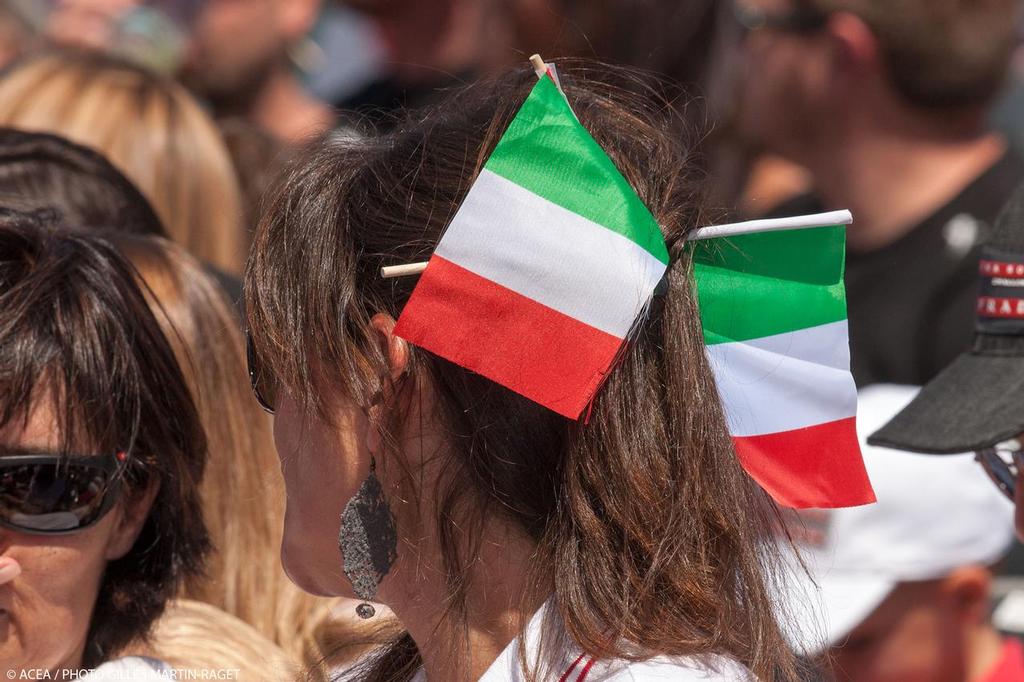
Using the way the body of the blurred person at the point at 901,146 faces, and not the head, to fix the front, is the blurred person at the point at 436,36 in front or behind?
in front

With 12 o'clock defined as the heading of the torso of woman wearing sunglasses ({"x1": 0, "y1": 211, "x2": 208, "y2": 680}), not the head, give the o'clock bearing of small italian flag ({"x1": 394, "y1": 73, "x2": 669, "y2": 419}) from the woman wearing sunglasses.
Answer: The small italian flag is roughly at 9 o'clock from the woman wearing sunglasses.

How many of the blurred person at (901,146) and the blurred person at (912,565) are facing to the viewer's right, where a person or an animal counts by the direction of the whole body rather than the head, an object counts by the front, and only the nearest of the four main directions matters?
0

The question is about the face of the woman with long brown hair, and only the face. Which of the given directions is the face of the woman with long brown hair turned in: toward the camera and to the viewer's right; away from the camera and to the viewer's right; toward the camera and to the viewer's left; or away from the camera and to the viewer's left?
away from the camera and to the viewer's left

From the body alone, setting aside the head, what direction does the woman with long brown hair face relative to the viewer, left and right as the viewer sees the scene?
facing away from the viewer and to the left of the viewer

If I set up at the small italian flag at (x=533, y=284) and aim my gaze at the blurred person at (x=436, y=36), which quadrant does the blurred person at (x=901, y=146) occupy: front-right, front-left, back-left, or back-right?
front-right

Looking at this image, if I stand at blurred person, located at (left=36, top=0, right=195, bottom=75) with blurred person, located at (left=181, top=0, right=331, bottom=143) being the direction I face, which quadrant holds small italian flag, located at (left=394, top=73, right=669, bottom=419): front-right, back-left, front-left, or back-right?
front-right

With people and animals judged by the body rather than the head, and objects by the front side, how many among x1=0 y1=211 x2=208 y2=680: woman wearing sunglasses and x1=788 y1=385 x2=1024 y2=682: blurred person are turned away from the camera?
0

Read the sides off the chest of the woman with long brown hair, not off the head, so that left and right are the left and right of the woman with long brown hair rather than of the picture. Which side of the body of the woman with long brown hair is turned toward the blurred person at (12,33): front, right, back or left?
front

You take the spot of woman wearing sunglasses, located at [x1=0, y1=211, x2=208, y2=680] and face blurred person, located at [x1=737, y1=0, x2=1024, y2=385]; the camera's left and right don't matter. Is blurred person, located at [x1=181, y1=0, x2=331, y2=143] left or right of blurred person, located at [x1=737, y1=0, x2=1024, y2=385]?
left
